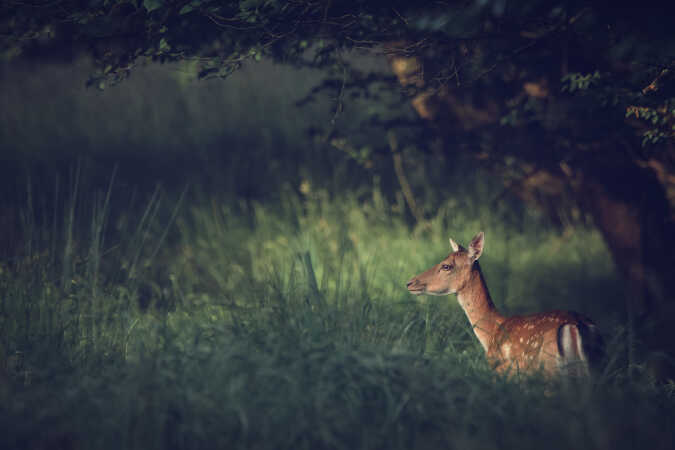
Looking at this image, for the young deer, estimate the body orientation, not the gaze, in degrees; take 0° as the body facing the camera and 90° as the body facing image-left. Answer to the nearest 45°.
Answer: approximately 135°

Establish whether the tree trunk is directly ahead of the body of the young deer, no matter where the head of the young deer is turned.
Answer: no
